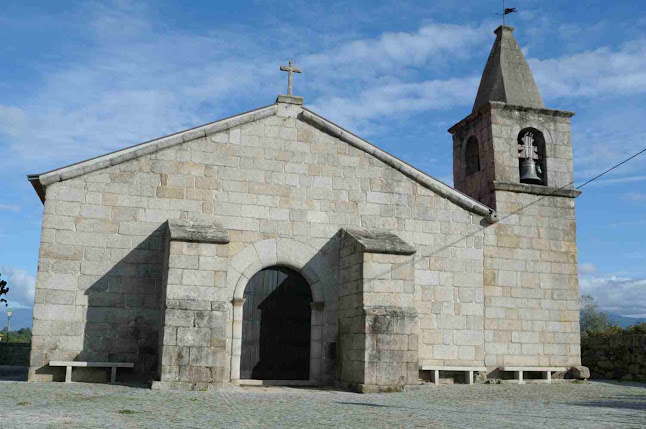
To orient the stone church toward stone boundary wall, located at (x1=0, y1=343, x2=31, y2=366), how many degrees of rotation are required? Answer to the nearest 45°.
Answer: approximately 135° to its right

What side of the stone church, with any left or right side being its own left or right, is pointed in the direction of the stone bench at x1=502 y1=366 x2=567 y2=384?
left

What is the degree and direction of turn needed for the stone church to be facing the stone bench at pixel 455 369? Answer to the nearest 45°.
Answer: approximately 90° to its left

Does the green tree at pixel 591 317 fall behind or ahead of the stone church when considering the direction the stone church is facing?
behind

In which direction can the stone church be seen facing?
toward the camera
